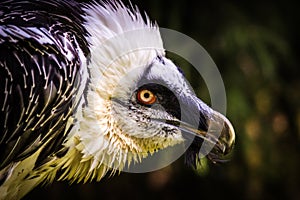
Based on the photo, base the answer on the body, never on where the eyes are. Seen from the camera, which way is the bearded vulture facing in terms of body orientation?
to the viewer's right
